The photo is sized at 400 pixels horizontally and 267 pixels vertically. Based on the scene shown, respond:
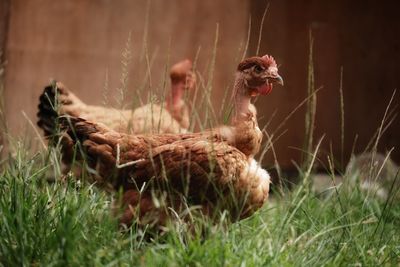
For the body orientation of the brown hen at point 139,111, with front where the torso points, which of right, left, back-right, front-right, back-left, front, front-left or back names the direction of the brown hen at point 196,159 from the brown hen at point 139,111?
right

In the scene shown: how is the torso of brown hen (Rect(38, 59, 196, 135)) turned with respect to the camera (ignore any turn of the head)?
to the viewer's right

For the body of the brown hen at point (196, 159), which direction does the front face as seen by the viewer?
to the viewer's right

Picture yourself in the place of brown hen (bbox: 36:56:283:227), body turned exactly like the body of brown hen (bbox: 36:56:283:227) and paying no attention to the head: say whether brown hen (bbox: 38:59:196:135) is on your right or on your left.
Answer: on your left

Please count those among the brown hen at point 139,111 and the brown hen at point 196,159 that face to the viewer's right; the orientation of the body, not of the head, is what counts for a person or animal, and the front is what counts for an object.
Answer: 2

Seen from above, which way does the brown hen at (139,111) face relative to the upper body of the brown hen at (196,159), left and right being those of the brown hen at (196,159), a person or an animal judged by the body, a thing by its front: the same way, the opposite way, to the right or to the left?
the same way
